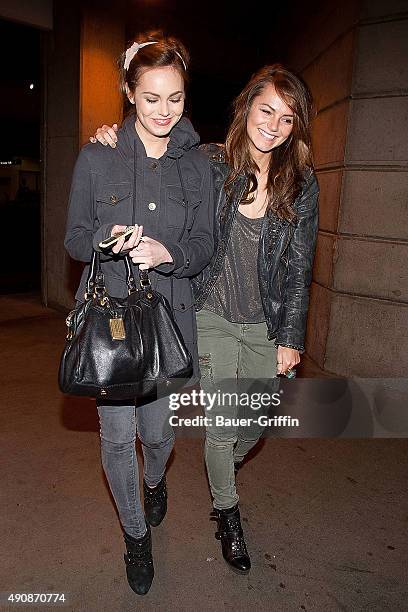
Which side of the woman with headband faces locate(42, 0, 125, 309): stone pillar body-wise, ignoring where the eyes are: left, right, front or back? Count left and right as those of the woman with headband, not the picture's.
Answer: back

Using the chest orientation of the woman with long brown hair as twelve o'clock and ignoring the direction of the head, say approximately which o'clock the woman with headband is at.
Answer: The woman with headband is roughly at 2 o'clock from the woman with long brown hair.

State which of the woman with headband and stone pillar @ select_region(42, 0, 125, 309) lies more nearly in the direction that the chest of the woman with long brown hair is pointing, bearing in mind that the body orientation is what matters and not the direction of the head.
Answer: the woman with headband

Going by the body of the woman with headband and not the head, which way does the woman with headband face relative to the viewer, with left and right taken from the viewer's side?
facing the viewer

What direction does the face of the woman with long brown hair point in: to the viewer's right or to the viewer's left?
to the viewer's left

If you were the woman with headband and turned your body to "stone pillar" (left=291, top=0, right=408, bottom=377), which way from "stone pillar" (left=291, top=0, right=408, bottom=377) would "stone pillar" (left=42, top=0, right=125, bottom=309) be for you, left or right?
left

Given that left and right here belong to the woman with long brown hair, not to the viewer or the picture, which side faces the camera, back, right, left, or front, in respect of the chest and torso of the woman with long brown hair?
front

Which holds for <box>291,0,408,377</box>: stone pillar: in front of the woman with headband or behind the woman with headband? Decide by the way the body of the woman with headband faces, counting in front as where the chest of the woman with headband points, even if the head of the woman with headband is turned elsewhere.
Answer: behind

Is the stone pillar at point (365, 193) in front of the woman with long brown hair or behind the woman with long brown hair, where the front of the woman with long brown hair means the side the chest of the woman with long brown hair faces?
behind

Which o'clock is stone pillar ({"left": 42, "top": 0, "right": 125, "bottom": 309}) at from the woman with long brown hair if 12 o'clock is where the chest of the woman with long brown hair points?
The stone pillar is roughly at 5 o'clock from the woman with long brown hair.

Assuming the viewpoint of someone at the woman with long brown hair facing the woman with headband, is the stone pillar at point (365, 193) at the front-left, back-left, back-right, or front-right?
back-right

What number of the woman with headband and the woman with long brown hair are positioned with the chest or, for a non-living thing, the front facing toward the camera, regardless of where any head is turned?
2
